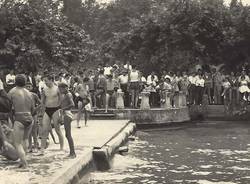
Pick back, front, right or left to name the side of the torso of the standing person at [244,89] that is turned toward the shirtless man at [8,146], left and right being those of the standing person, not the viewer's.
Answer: front

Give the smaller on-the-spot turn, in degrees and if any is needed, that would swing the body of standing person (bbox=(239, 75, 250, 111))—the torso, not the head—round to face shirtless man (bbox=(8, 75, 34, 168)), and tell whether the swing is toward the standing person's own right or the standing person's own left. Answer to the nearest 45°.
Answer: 0° — they already face them

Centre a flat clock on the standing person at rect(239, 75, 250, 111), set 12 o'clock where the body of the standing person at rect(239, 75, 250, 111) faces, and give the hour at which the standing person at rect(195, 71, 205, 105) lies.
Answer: the standing person at rect(195, 71, 205, 105) is roughly at 3 o'clock from the standing person at rect(239, 75, 250, 111).

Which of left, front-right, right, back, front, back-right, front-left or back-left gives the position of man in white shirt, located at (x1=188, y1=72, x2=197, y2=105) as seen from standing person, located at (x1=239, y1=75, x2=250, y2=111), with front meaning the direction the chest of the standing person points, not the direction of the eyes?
right

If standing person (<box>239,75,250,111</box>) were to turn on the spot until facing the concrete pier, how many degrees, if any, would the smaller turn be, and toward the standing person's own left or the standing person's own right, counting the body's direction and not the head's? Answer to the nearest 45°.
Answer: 0° — they already face it

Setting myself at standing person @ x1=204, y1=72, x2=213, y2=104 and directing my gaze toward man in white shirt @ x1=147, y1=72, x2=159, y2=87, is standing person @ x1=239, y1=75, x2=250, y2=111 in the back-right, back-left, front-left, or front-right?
back-left

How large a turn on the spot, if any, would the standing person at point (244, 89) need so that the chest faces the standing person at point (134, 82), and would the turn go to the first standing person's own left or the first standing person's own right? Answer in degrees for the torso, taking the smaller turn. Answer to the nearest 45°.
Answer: approximately 45° to the first standing person's own right

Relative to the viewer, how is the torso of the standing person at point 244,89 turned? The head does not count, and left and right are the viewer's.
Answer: facing the viewer
